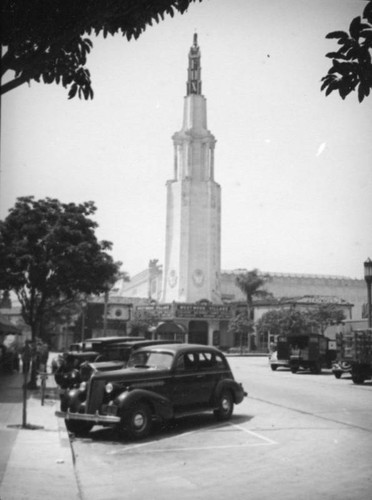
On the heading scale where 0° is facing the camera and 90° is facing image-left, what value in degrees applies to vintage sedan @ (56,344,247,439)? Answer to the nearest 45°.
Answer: approximately 45°

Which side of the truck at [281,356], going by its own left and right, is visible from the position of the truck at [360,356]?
right

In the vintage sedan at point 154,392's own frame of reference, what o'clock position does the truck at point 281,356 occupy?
The truck is roughly at 5 o'clock from the vintage sedan.

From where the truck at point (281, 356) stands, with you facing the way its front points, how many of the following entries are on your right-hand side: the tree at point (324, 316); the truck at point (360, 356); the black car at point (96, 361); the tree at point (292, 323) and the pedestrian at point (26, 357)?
2

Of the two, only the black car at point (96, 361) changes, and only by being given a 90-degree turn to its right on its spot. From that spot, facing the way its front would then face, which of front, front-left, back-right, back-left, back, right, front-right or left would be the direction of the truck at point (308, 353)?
right

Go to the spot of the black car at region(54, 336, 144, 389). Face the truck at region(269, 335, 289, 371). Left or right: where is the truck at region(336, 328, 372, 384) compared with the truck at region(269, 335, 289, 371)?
right

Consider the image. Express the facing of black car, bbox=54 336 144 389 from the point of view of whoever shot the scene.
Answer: facing the viewer and to the left of the viewer
